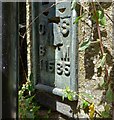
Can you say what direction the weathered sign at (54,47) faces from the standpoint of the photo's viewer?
facing the viewer and to the left of the viewer
